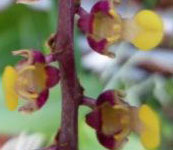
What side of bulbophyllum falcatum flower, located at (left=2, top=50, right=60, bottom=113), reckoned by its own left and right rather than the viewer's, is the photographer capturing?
front

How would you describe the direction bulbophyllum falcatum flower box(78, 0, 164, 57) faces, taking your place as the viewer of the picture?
facing the viewer
